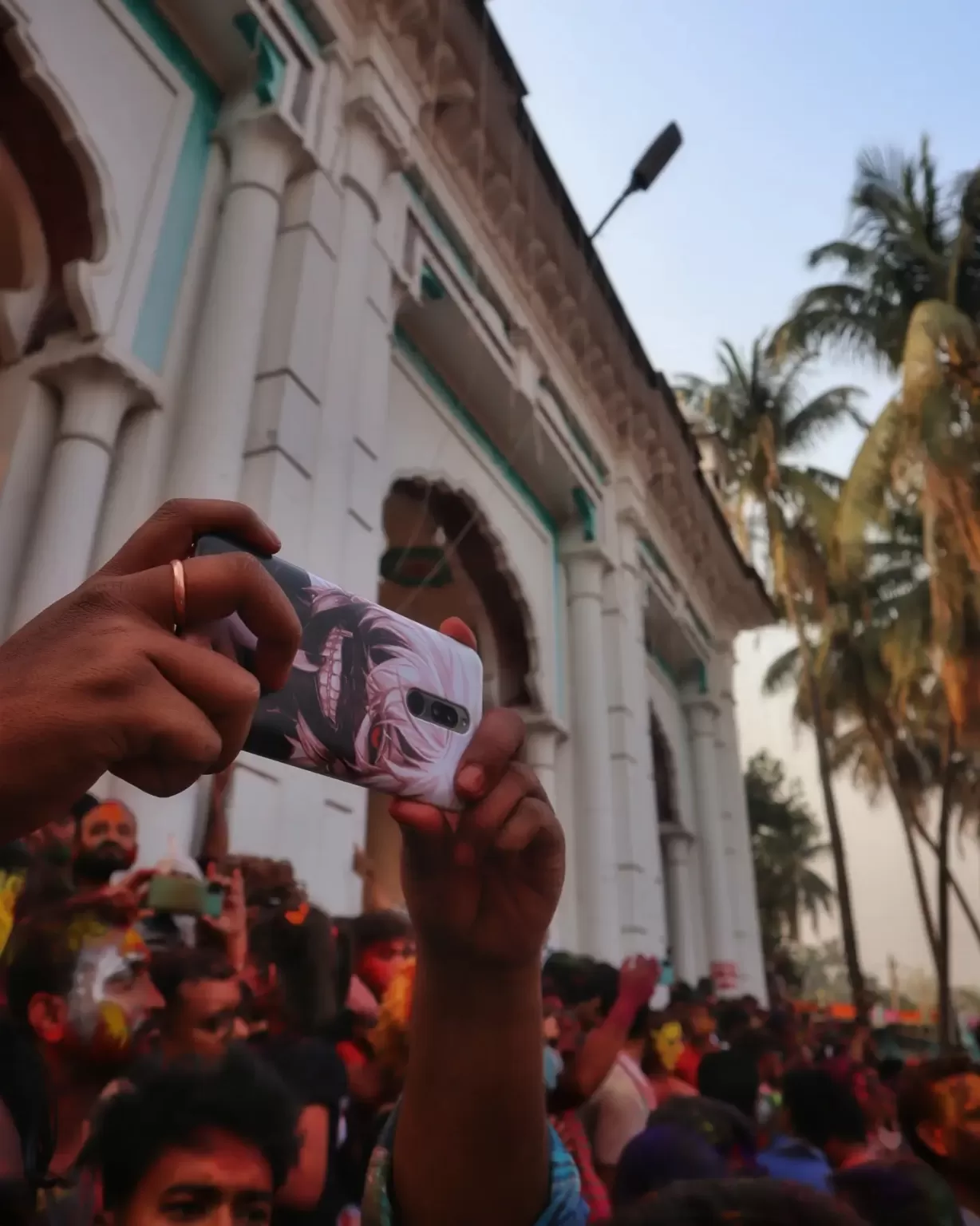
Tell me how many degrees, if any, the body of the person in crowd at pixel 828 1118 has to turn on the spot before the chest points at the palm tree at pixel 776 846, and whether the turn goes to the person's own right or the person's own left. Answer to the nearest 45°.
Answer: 0° — they already face it

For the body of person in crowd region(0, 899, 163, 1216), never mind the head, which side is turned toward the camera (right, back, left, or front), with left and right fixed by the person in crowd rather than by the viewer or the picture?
right

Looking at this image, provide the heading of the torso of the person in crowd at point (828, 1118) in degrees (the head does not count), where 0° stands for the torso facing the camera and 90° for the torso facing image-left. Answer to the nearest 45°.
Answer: approximately 180°

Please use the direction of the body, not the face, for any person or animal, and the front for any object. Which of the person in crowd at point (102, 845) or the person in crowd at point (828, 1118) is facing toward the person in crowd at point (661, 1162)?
the person in crowd at point (102, 845)

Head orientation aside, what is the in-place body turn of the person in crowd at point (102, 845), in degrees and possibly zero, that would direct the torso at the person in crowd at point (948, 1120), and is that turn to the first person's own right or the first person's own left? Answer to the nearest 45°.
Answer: approximately 45° to the first person's own left

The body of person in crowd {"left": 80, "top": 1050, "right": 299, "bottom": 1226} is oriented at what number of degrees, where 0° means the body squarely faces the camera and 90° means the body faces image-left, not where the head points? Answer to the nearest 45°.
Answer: approximately 315°

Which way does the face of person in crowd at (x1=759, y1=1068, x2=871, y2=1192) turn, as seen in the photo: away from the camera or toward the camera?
away from the camera

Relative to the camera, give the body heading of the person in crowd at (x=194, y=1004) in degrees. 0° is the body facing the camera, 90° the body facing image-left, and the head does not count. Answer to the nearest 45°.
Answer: approximately 315°

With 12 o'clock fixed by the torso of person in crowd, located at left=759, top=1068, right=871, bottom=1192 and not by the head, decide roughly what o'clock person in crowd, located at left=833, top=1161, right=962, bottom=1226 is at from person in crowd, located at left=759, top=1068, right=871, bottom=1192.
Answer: person in crowd, located at left=833, top=1161, right=962, bottom=1226 is roughly at 6 o'clock from person in crowd, located at left=759, top=1068, right=871, bottom=1192.

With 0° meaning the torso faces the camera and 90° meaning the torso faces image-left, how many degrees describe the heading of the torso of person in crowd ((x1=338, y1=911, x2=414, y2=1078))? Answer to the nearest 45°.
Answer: approximately 315°

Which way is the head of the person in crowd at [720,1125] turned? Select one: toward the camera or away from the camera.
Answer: away from the camera

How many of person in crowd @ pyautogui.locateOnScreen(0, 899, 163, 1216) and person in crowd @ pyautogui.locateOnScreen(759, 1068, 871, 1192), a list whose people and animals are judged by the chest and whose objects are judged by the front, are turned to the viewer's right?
1
